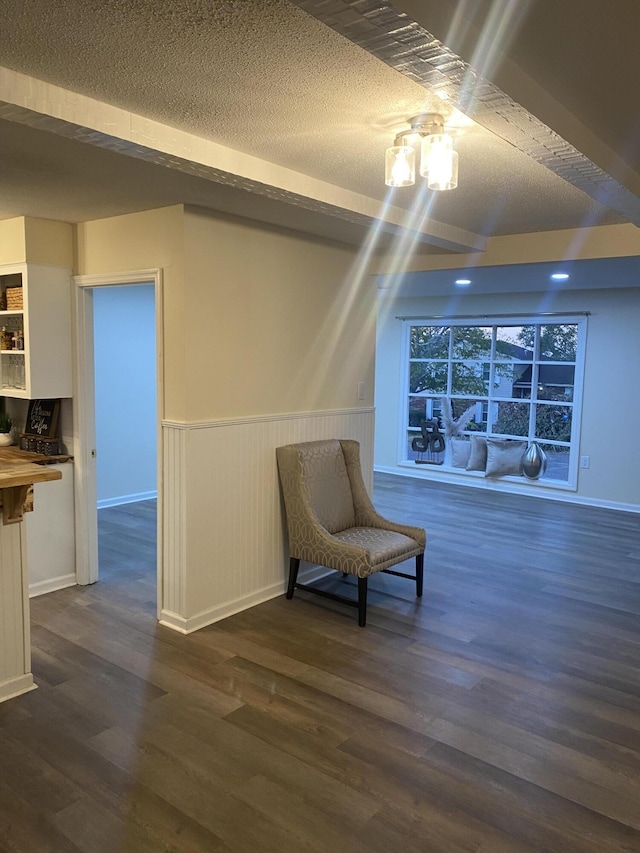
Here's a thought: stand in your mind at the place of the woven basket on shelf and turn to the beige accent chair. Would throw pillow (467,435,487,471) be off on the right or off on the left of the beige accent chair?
left

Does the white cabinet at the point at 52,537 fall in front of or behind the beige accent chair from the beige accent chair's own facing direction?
behind

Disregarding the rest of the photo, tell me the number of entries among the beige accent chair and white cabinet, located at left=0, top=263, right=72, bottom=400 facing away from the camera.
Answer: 0

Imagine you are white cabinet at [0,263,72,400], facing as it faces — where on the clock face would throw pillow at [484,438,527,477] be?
The throw pillow is roughly at 7 o'clock from the white cabinet.

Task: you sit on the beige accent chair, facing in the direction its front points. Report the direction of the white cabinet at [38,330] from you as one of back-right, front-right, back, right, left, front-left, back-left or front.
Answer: back-right

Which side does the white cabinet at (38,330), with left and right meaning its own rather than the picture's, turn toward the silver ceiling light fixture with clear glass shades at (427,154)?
left

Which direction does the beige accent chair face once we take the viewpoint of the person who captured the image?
facing the viewer and to the right of the viewer

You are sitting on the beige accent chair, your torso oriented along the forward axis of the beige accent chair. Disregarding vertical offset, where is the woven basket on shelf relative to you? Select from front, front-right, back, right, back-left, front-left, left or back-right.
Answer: back-right

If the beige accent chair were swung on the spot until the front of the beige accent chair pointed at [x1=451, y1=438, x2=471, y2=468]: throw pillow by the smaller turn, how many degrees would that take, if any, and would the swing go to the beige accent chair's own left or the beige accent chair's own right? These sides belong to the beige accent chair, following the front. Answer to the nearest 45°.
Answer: approximately 135° to the beige accent chair's own left

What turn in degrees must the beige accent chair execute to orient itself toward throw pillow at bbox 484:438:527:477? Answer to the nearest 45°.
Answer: approximately 90° to its left
